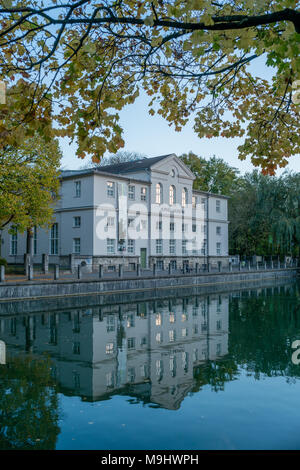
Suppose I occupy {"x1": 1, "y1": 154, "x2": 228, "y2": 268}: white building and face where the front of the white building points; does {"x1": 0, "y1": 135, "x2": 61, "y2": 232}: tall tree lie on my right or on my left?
on my right

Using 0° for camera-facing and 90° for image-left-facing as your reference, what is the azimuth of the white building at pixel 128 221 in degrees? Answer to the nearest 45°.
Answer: approximately 315°
